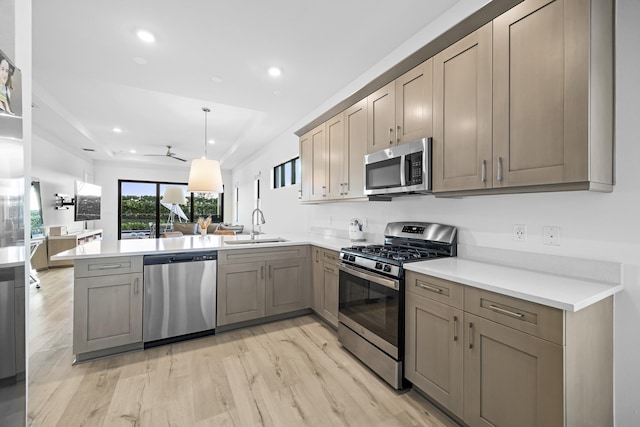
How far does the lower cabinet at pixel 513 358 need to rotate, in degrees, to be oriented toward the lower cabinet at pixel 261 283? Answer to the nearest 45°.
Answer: approximately 45° to its right

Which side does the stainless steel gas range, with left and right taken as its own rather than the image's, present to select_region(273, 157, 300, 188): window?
right

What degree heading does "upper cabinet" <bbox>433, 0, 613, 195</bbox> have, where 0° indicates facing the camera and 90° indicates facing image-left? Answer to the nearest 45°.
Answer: approximately 45°

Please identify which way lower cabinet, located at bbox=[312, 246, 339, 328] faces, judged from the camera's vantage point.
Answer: facing the viewer and to the left of the viewer

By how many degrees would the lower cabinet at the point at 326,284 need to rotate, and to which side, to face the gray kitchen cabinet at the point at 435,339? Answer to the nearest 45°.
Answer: approximately 90° to its left

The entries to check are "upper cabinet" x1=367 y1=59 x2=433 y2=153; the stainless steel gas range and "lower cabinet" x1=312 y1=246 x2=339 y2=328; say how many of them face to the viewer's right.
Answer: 0

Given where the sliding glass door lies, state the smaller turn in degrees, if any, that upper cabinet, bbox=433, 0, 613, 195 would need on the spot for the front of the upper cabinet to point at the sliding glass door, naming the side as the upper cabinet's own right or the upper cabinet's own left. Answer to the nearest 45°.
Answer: approximately 45° to the upper cabinet's own right

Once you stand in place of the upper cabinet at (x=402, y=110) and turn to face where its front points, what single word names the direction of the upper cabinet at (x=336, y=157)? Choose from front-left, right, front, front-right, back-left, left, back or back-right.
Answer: right

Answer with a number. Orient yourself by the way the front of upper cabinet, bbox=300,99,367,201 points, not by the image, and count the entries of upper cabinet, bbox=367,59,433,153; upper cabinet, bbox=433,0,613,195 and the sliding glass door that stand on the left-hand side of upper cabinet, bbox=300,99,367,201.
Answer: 2

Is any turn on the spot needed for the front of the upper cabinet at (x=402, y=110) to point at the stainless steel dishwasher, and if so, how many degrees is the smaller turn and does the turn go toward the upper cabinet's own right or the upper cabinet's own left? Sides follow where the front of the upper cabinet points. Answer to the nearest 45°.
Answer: approximately 45° to the upper cabinet's own right

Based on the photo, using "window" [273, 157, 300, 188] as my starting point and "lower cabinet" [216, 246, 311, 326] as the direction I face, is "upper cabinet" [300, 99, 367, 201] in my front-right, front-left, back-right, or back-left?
front-left

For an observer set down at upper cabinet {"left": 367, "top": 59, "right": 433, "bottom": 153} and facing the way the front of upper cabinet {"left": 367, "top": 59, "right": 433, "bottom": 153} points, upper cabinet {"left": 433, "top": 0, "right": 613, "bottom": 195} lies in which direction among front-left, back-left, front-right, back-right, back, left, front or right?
left

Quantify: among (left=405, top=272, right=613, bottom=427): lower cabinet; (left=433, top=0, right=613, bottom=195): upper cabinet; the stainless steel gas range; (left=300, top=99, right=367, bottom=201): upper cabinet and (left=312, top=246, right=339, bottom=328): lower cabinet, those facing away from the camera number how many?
0
